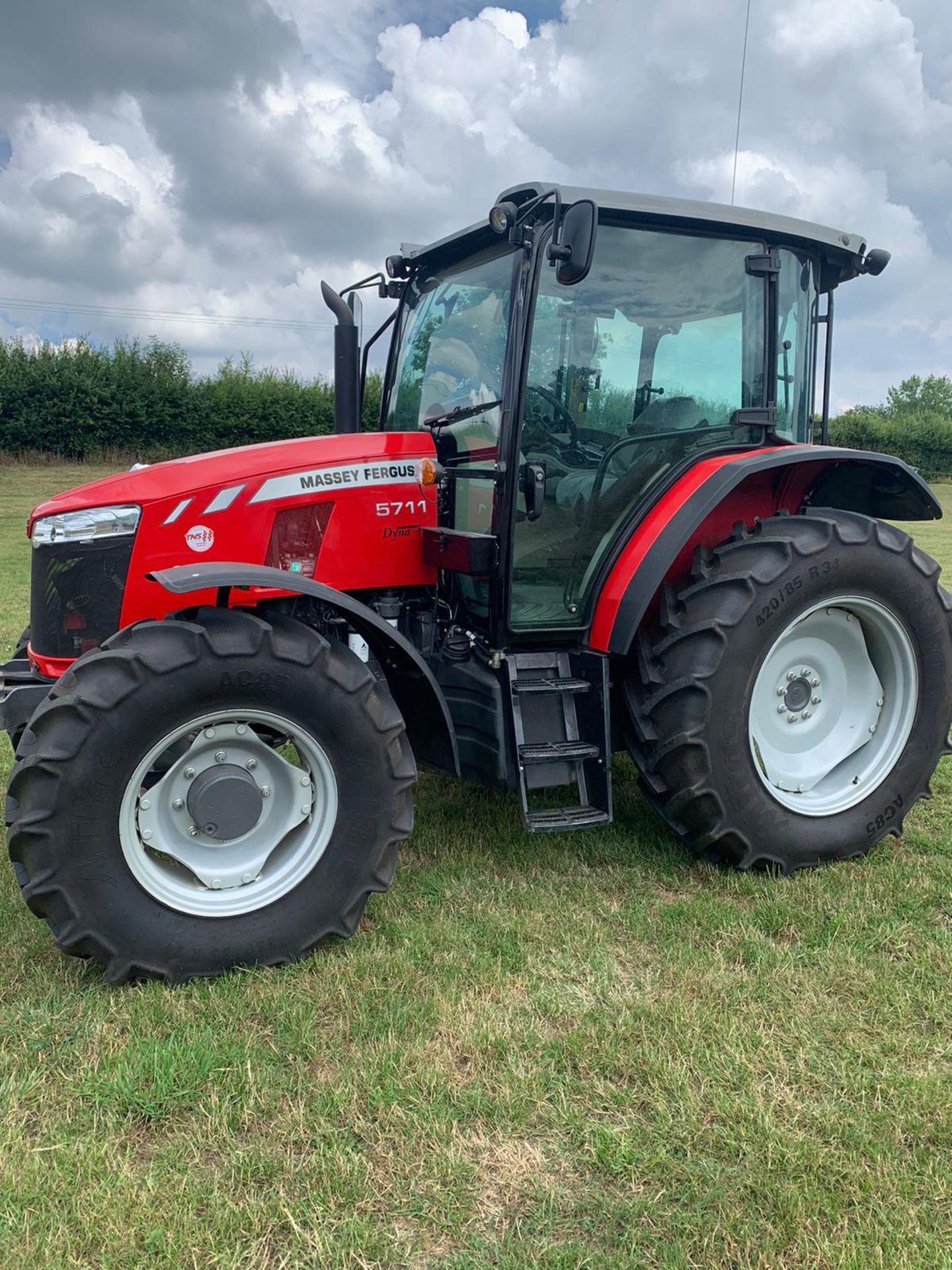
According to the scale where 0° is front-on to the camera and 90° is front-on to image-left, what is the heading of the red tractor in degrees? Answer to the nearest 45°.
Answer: approximately 45°
